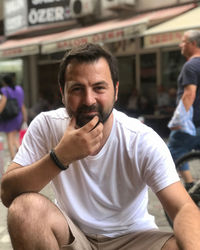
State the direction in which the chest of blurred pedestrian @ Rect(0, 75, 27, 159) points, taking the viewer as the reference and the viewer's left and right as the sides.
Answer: facing away from the viewer and to the left of the viewer

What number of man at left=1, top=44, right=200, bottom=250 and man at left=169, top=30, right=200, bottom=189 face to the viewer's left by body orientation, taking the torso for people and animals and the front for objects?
1

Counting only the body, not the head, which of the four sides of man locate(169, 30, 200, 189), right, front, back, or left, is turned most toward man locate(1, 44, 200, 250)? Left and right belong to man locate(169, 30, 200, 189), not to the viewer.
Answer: left

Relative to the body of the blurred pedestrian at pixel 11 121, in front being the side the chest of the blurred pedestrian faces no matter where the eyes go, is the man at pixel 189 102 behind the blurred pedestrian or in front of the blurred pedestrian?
behind

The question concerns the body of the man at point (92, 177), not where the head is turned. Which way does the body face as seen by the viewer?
toward the camera

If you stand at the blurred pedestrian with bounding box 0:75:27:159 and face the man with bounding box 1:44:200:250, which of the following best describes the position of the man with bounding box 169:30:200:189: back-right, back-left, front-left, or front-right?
front-left

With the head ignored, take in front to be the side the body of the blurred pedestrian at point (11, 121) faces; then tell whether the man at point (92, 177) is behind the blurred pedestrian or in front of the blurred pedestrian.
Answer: behind

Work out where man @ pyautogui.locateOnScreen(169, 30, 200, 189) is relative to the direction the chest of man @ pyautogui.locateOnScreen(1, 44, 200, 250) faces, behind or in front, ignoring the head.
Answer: behind

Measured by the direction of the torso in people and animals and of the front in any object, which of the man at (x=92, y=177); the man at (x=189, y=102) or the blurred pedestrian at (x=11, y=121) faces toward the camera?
the man at (x=92, y=177)

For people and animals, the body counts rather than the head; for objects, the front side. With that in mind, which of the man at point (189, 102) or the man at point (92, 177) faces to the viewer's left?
the man at point (189, 102)

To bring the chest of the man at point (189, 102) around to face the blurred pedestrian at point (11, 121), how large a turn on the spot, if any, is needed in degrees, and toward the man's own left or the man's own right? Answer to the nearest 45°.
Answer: approximately 45° to the man's own right

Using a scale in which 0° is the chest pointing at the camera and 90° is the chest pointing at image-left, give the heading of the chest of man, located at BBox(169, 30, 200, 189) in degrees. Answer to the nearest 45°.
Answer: approximately 90°

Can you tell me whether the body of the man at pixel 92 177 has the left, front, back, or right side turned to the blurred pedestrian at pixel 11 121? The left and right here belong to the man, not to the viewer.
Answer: back

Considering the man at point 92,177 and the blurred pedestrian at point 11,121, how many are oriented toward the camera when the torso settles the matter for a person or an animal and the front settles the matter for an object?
1

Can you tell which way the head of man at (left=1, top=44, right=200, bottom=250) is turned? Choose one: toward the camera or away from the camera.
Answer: toward the camera
